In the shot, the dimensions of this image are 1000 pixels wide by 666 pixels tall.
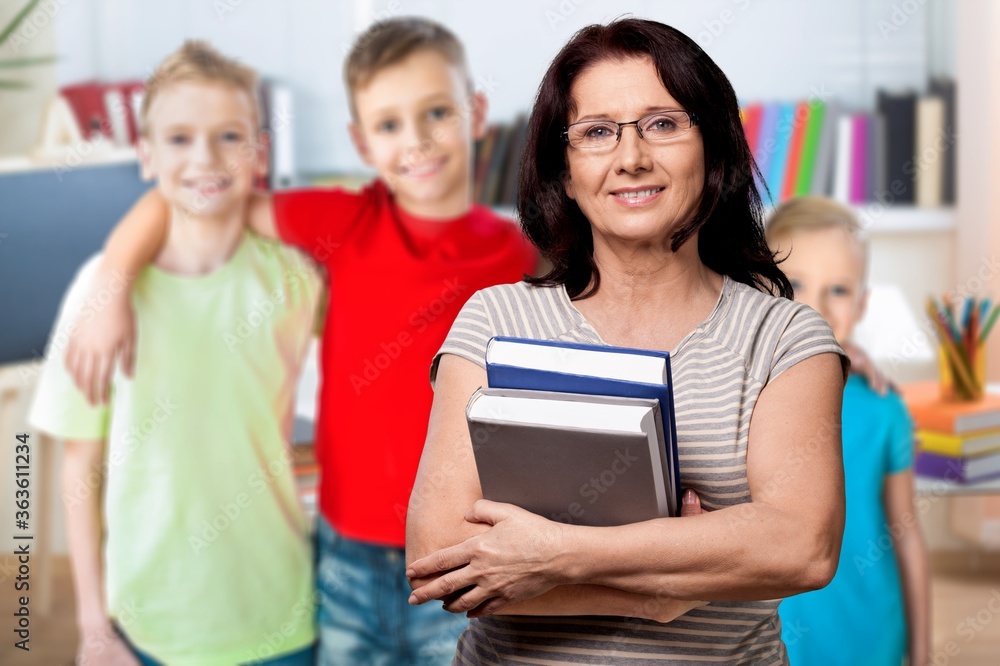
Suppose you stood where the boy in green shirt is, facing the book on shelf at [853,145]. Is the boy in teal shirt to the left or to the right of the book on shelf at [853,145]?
right

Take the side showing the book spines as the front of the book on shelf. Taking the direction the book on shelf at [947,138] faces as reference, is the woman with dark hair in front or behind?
in front

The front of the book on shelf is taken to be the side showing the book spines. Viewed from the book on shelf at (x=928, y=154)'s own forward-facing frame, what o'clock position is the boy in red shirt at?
The boy in red shirt is roughly at 2 o'clock from the book on shelf.

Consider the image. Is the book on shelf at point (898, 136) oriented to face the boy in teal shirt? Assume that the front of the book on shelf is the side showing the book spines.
yes

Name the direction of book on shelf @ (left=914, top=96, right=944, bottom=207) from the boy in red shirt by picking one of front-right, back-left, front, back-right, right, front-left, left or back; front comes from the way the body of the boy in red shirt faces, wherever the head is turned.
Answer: left

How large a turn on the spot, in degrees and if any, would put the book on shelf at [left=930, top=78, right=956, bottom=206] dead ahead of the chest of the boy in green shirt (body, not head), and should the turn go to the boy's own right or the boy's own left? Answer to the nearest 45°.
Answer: approximately 90° to the boy's own left
